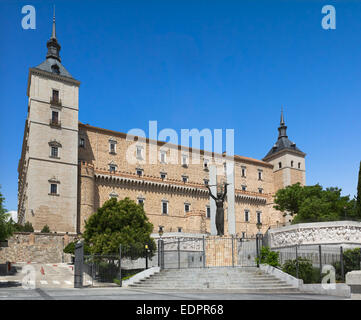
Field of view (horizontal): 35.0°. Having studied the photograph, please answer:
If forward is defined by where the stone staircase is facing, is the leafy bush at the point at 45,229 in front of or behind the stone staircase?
behind

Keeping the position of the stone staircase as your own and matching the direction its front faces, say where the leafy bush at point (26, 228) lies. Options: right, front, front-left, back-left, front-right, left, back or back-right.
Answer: back-right

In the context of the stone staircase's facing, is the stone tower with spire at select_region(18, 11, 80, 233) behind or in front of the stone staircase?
behind

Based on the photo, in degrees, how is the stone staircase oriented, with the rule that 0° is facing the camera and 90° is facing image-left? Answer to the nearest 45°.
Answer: approximately 0°

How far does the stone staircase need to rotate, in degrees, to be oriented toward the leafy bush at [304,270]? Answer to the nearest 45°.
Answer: approximately 90° to its left

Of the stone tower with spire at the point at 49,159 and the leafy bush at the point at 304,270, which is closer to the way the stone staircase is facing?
the leafy bush

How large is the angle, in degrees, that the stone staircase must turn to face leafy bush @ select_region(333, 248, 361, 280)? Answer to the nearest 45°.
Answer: approximately 90° to its left

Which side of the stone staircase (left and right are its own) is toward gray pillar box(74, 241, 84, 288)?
right

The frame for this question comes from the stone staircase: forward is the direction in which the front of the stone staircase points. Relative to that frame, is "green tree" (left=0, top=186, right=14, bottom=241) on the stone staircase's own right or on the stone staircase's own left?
on the stone staircase's own right

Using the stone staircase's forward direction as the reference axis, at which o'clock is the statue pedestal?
The statue pedestal is roughly at 6 o'clock from the stone staircase.

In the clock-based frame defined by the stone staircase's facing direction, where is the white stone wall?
The white stone wall is roughly at 7 o'clock from the stone staircase.

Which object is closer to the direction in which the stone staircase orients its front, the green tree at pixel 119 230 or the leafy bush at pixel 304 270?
the leafy bush
